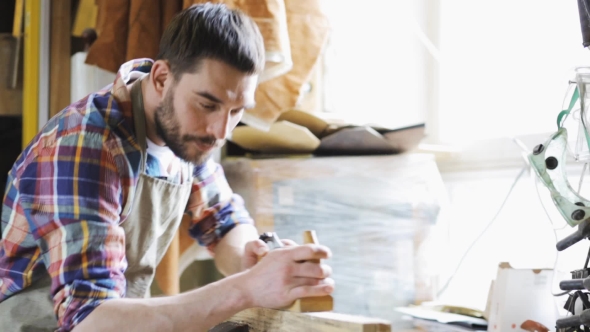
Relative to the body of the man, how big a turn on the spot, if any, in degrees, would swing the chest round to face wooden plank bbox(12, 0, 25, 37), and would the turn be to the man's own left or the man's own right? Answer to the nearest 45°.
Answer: approximately 135° to the man's own left

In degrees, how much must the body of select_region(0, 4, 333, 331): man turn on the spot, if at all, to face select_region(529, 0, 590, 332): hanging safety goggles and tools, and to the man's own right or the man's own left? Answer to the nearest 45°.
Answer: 0° — they already face it

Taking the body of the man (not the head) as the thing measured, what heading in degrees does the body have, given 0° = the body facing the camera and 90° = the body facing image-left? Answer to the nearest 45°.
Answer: approximately 315°

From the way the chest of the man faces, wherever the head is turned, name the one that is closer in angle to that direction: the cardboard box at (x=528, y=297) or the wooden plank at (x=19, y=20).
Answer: the cardboard box

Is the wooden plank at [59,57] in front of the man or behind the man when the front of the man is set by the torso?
behind

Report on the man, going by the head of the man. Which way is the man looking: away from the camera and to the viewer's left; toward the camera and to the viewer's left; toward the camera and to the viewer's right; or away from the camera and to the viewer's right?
toward the camera and to the viewer's right

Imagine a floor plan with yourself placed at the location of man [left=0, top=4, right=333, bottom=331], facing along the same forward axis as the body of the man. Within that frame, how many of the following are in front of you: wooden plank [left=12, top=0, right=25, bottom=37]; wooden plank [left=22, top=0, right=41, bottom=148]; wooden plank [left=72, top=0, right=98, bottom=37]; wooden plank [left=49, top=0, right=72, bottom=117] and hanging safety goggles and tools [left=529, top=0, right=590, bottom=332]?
1

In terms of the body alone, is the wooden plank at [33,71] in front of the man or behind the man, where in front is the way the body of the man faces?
behind

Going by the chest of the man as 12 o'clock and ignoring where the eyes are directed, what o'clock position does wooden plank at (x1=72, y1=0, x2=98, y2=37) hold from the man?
The wooden plank is roughly at 7 o'clock from the man.
